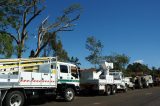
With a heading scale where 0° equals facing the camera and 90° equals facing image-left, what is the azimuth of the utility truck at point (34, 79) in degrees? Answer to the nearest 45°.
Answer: approximately 225°
